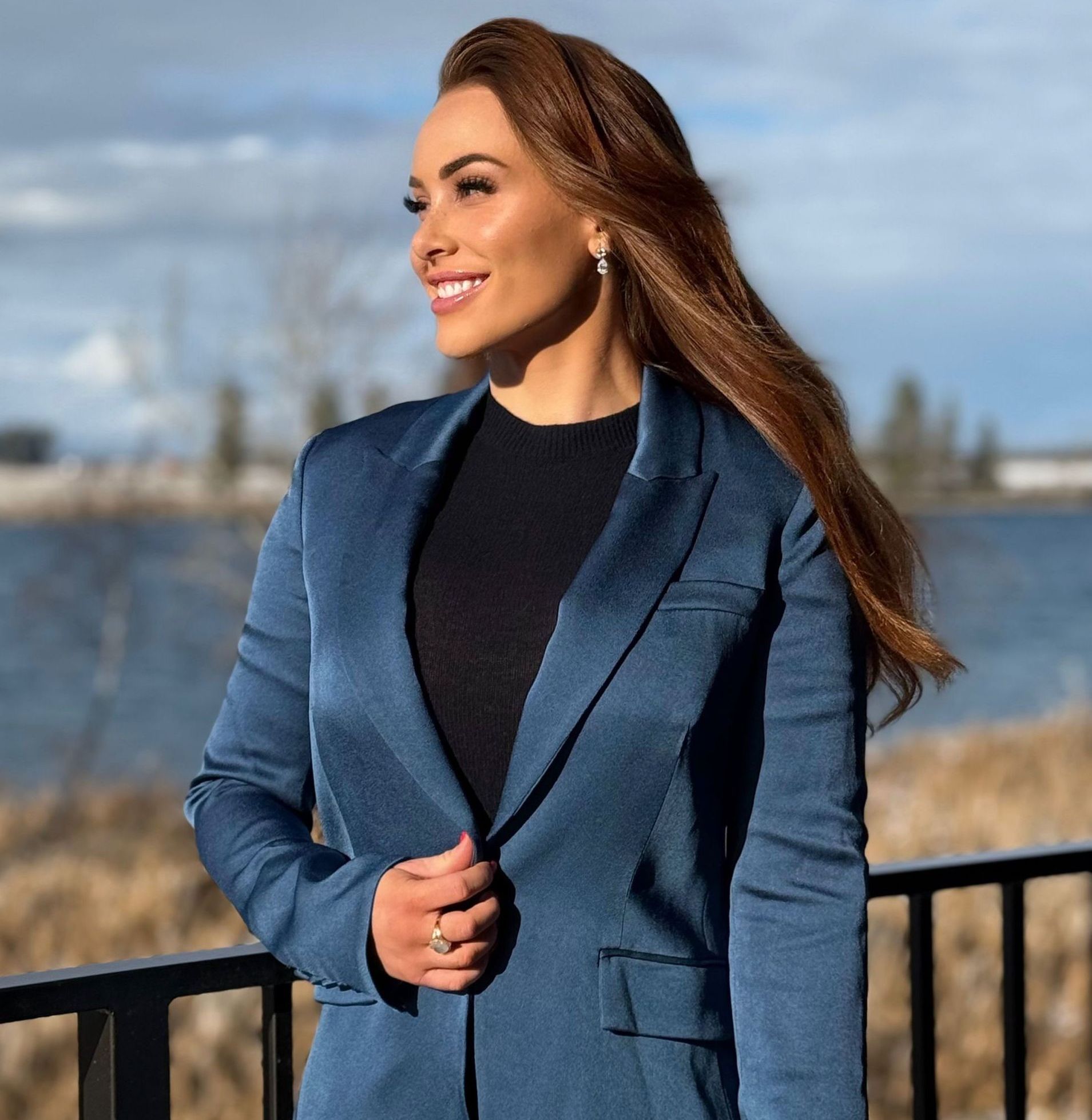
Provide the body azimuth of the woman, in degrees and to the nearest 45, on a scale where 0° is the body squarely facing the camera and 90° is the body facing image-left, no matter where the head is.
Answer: approximately 45°

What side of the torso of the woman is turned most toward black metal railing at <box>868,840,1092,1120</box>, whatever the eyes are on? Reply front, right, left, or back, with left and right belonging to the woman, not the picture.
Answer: back
